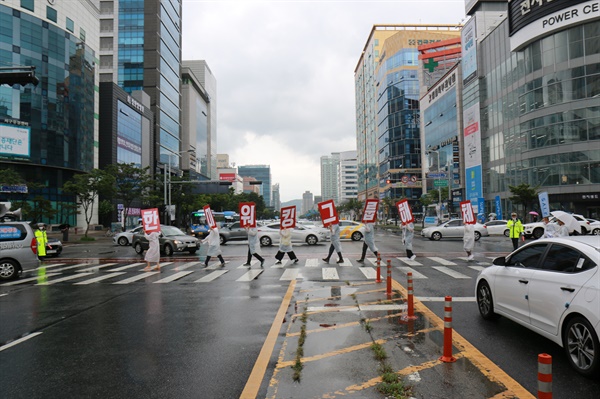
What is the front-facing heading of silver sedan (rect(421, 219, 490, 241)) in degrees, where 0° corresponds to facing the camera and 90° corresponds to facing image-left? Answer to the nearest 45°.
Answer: approximately 90°

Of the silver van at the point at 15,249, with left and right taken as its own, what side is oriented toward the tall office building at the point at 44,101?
right

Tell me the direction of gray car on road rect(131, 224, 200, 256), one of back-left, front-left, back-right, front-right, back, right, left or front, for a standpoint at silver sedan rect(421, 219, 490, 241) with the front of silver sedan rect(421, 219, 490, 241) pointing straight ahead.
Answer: front-left

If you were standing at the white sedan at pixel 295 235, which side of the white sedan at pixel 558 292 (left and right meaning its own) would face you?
front

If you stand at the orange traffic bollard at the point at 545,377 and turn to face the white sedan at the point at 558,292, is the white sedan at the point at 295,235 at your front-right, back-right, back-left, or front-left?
front-left

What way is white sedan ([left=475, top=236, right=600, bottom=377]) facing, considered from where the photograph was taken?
facing away from the viewer and to the left of the viewer

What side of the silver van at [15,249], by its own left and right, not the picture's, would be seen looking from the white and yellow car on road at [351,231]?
back

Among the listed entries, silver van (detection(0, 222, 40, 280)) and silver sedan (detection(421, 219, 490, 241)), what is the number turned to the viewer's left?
2

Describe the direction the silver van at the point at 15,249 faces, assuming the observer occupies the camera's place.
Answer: facing to the left of the viewer
